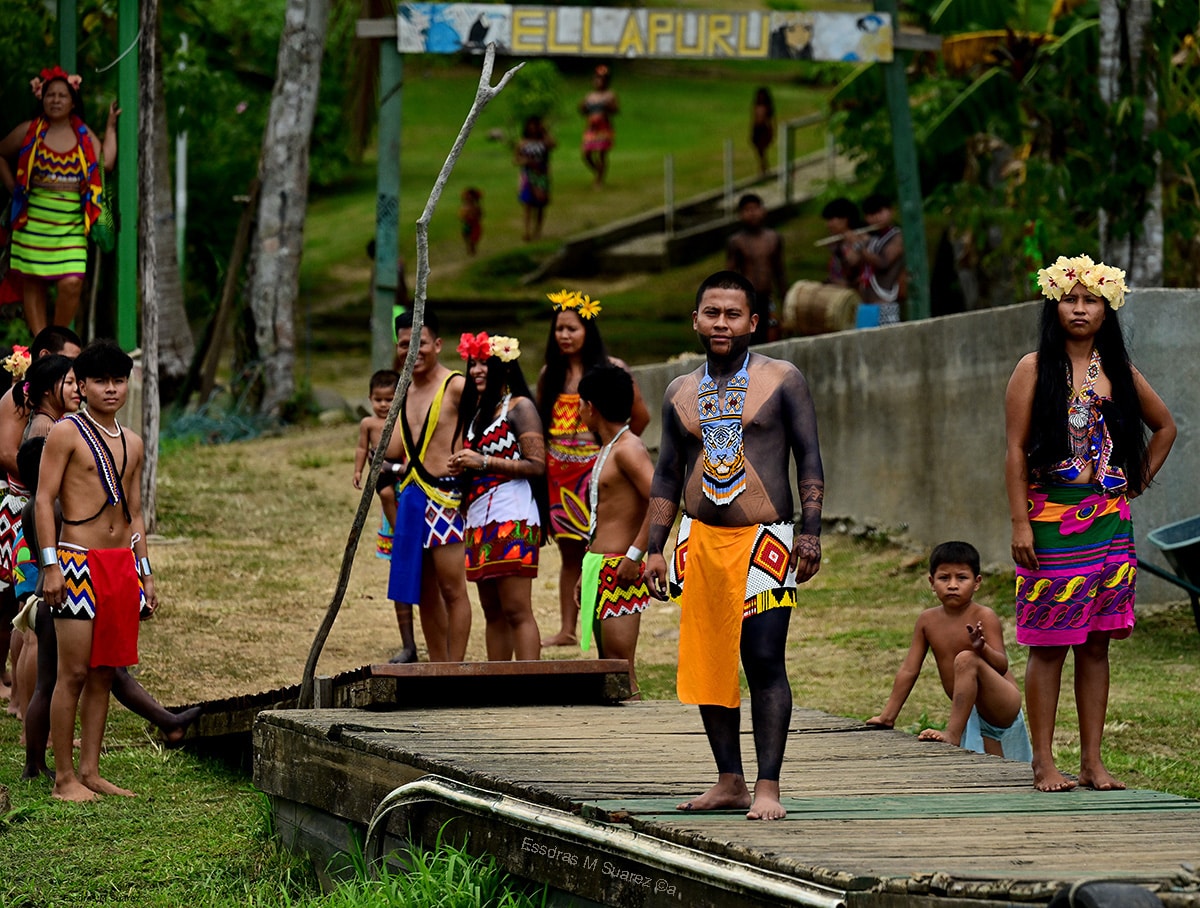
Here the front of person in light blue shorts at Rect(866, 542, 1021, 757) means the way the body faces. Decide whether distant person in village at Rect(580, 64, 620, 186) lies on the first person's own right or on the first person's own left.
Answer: on the first person's own right

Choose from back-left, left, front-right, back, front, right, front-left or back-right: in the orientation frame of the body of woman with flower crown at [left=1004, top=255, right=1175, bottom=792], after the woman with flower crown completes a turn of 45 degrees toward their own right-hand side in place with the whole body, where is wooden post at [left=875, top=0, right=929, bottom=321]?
back-right

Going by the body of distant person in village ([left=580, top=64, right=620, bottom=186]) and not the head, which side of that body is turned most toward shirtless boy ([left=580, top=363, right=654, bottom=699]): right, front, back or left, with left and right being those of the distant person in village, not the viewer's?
front

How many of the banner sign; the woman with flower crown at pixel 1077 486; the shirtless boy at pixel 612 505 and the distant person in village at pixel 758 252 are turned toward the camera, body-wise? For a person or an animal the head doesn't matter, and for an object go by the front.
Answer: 3

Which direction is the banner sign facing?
toward the camera

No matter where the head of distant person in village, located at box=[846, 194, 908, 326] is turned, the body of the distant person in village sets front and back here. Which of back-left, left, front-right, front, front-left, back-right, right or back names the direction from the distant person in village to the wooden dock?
front-left

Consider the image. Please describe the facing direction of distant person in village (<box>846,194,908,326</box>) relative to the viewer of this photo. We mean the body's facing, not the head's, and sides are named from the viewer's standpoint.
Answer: facing the viewer and to the left of the viewer

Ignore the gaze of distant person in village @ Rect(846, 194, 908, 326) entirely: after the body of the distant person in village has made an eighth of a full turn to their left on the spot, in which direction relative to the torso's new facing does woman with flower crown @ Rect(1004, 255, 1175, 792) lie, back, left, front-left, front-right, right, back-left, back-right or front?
front

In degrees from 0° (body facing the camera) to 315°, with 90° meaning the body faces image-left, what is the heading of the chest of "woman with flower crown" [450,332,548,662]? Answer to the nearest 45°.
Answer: approximately 45°

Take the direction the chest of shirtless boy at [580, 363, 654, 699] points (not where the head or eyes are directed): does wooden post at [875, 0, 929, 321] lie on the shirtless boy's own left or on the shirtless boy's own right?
on the shirtless boy's own right

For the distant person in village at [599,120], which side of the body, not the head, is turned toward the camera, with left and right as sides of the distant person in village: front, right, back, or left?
front

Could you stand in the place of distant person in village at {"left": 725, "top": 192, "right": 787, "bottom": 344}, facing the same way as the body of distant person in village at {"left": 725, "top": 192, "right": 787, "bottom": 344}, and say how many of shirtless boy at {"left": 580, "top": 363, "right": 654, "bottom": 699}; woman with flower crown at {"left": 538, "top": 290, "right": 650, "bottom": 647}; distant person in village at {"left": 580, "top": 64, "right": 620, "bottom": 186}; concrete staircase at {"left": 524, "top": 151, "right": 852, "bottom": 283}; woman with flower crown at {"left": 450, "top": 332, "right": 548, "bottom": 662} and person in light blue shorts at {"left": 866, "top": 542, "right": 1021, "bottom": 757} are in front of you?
4
